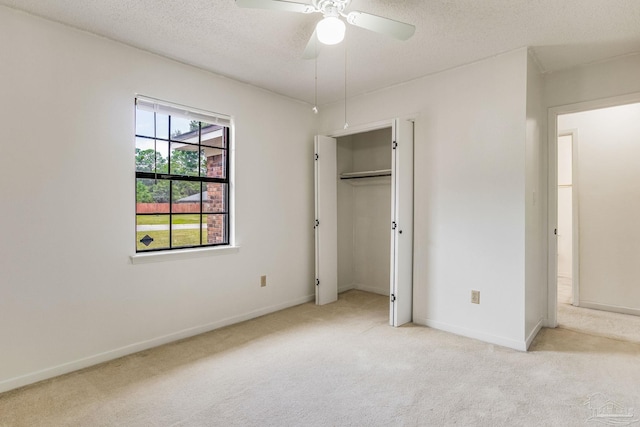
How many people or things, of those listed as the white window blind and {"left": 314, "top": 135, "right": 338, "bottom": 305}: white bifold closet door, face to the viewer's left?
0

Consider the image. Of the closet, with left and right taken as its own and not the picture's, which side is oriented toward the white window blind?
front

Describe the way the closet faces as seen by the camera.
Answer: facing the viewer and to the left of the viewer

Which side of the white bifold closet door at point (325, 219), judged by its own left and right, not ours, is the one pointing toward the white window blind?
right

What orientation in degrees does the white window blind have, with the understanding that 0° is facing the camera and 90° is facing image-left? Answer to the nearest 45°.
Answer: approximately 315°

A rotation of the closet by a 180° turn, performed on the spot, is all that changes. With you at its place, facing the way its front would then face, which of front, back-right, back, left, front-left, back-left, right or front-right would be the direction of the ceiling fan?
back-right

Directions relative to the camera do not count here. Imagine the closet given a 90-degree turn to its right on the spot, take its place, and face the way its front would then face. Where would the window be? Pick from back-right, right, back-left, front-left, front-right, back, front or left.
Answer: left

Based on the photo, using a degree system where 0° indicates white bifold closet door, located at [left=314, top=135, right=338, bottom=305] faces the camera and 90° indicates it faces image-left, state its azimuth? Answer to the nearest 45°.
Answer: approximately 315°

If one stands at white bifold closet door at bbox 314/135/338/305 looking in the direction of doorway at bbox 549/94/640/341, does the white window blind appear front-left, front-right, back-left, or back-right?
back-right

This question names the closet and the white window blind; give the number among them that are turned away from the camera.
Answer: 0

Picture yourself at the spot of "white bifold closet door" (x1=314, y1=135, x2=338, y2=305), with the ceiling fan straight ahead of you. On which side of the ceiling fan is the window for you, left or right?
right

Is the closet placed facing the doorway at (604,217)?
no

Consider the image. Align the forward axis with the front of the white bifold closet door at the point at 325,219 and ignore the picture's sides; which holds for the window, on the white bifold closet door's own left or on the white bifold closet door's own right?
on the white bifold closet door's own right

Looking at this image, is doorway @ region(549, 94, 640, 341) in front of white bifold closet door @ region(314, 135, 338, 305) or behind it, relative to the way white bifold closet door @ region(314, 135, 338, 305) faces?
in front
